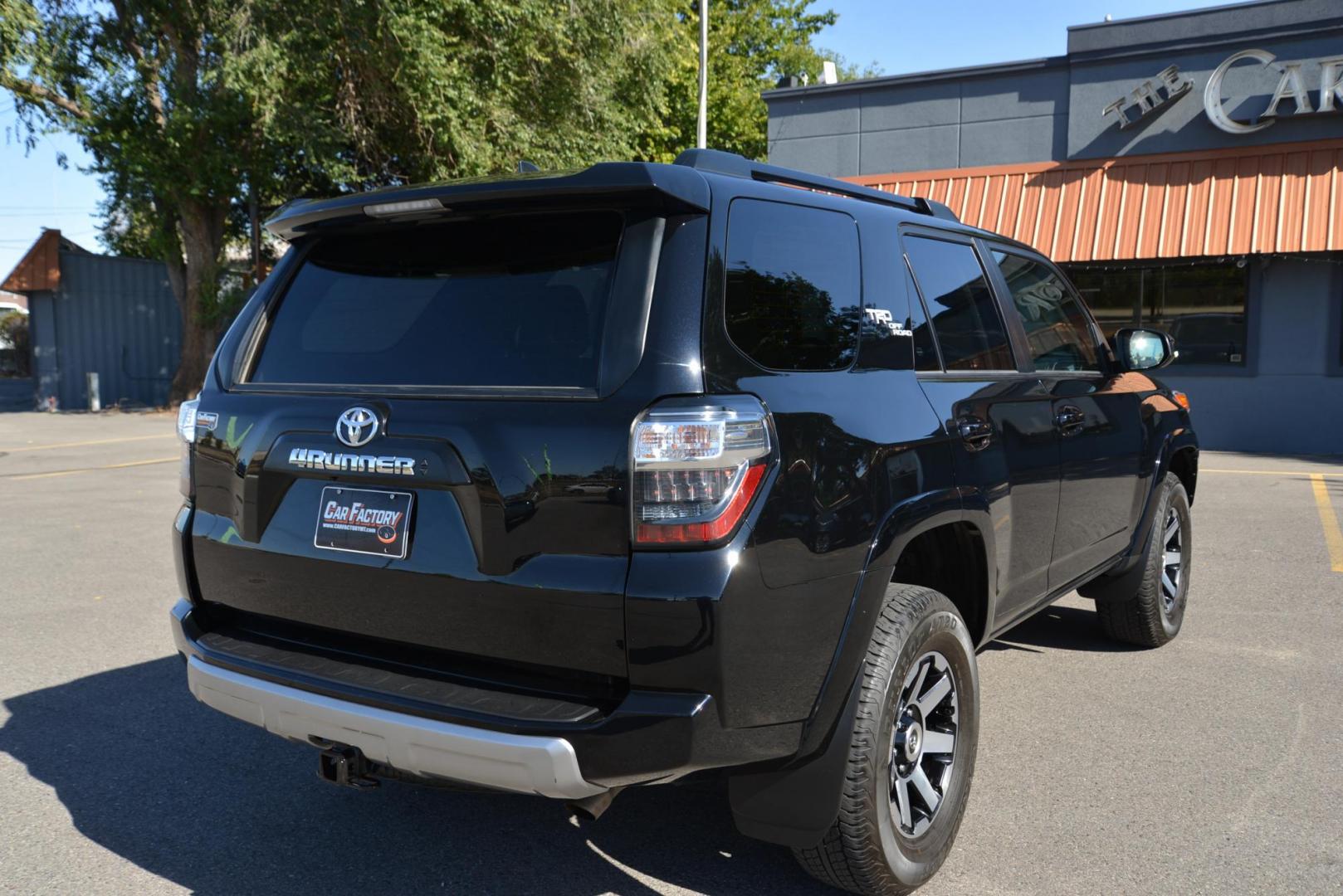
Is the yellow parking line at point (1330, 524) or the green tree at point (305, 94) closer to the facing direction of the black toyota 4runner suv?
the yellow parking line

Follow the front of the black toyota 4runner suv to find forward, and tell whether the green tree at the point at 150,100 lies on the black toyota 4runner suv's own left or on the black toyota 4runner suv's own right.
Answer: on the black toyota 4runner suv's own left

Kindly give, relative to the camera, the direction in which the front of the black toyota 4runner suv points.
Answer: facing away from the viewer and to the right of the viewer

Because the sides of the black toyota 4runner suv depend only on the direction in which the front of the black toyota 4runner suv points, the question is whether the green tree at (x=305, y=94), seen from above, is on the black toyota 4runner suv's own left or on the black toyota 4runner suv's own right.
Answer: on the black toyota 4runner suv's own left

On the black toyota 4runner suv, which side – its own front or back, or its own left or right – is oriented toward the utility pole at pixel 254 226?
left

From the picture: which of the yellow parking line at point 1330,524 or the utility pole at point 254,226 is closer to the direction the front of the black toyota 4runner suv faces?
the yellow parking line
